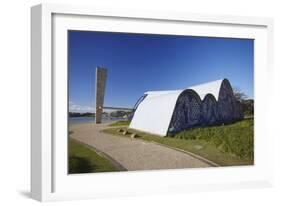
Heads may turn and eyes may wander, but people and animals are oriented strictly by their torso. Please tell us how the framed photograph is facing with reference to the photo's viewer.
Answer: facing the viewer and to the right of the viewer
